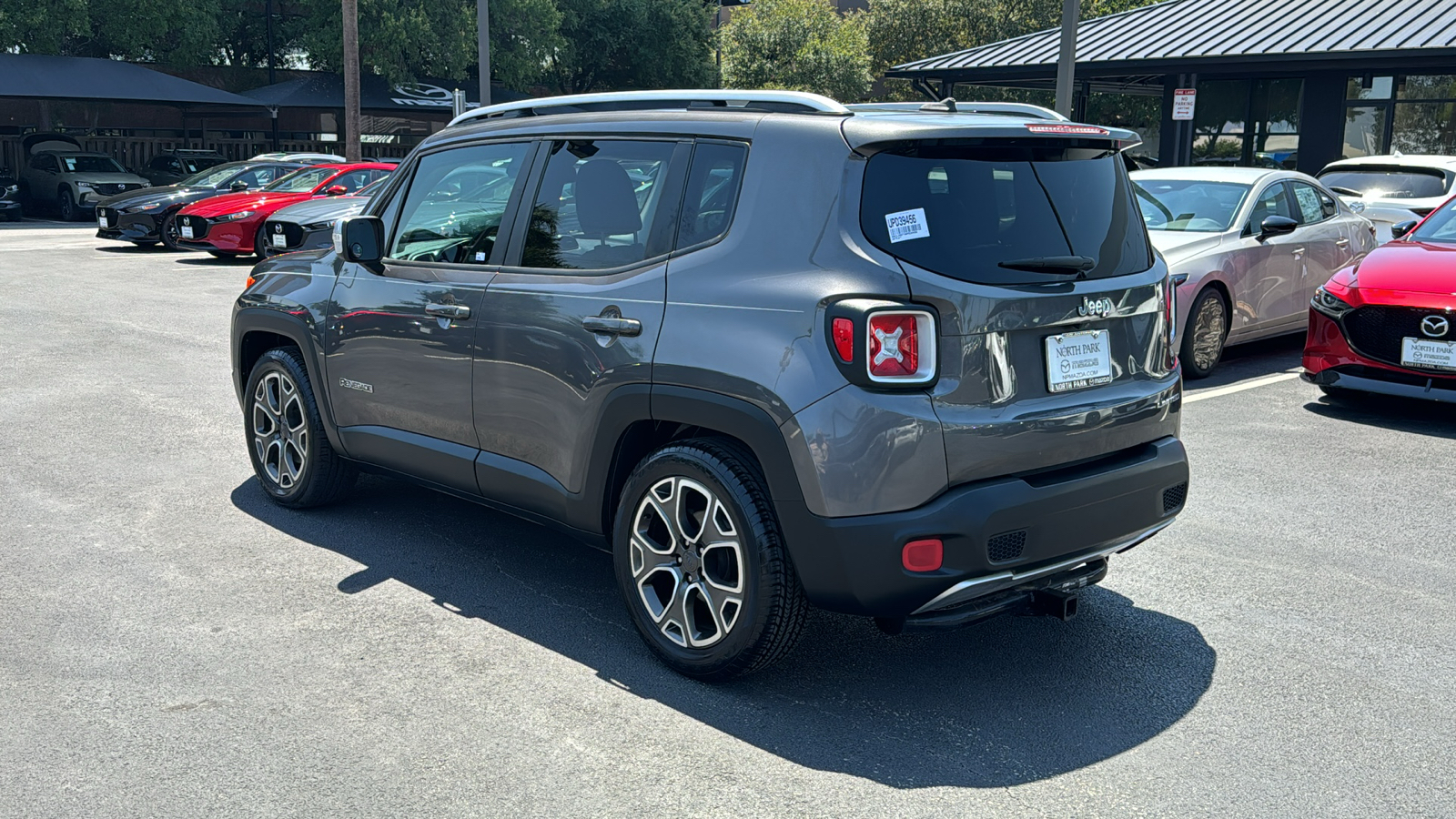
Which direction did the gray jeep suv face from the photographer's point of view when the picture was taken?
facing away from the viewer and to the left of the viewer

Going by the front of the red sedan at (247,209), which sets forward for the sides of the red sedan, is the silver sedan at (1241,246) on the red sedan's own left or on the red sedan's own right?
on the red sedan's own left

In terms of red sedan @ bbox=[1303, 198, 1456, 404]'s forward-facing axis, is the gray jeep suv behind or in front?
in front

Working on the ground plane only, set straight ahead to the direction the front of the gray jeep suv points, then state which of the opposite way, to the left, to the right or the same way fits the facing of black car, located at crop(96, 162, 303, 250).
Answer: to the left

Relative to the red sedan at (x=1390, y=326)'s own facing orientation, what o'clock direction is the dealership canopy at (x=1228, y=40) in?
The dealership canopy is roughly at 4 o'clock from the red sedan.

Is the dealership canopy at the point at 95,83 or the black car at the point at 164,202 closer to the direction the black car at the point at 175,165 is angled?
the black car
